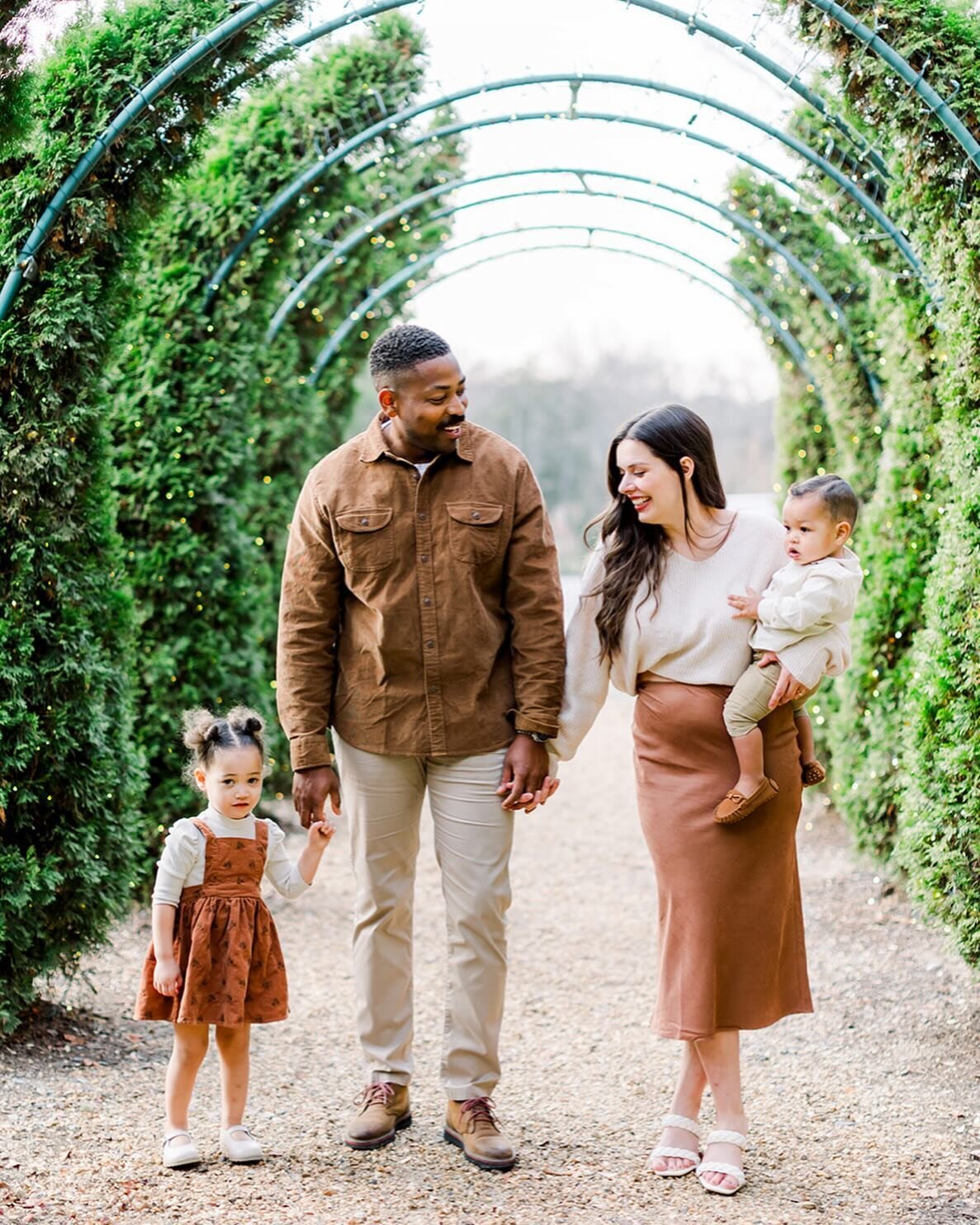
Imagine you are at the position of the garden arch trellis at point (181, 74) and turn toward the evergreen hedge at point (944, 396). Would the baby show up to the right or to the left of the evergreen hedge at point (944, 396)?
right

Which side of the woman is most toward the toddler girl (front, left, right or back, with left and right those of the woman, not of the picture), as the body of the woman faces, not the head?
right

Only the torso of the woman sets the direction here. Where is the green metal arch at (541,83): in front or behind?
behind

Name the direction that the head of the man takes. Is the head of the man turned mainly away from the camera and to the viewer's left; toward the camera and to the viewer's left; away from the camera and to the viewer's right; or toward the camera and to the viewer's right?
toward the camera and to the viewer's right

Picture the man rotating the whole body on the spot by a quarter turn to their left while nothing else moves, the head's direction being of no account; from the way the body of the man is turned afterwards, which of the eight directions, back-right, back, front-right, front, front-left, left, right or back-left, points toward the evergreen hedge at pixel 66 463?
back-left

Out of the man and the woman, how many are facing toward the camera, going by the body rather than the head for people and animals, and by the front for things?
2

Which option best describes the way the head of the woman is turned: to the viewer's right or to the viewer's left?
to the viewer's left

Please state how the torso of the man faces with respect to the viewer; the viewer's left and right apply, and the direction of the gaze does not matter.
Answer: facing the viewer

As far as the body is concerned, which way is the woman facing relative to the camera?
toward the camera
